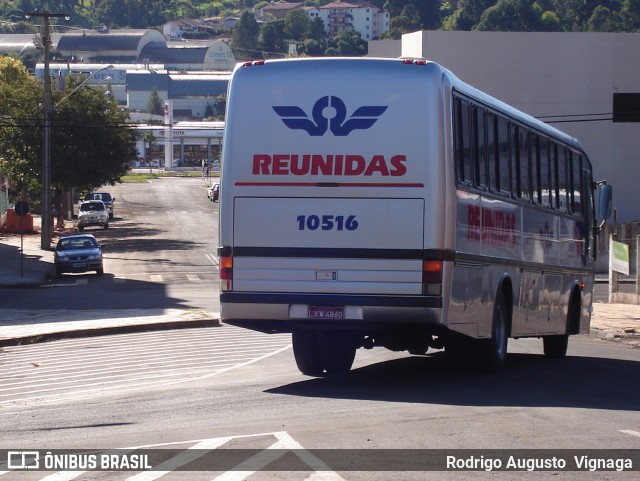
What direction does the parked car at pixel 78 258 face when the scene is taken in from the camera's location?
facing the viewer

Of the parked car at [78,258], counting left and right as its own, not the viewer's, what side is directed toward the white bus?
front
